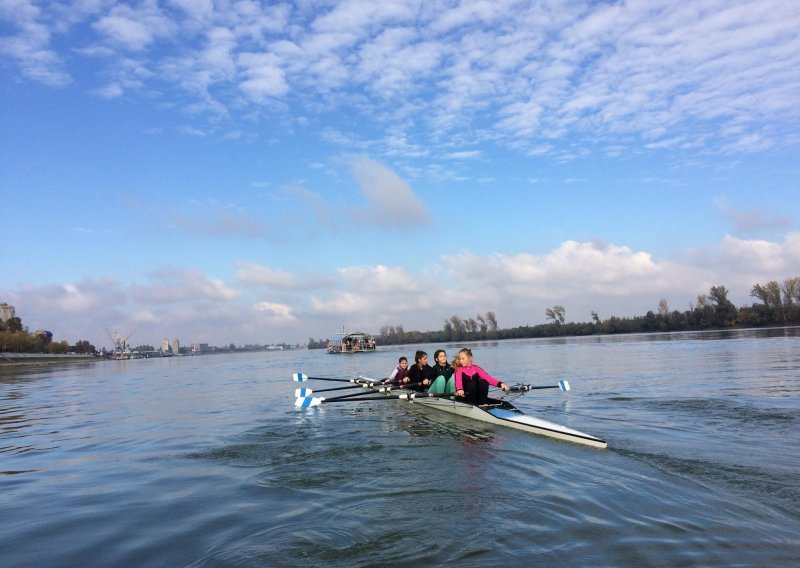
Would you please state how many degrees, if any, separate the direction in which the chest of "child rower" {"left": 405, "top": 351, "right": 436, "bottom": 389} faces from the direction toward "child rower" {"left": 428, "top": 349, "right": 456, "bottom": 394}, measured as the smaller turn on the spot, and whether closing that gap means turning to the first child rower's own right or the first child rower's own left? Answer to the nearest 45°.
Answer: approximately 45° to the first child rower's own right

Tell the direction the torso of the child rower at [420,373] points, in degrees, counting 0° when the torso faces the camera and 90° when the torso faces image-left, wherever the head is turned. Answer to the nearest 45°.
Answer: approximately 315°

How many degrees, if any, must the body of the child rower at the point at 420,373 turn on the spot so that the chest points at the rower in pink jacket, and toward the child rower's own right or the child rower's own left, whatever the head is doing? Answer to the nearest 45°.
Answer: approximately 45° to the child rower's own right
